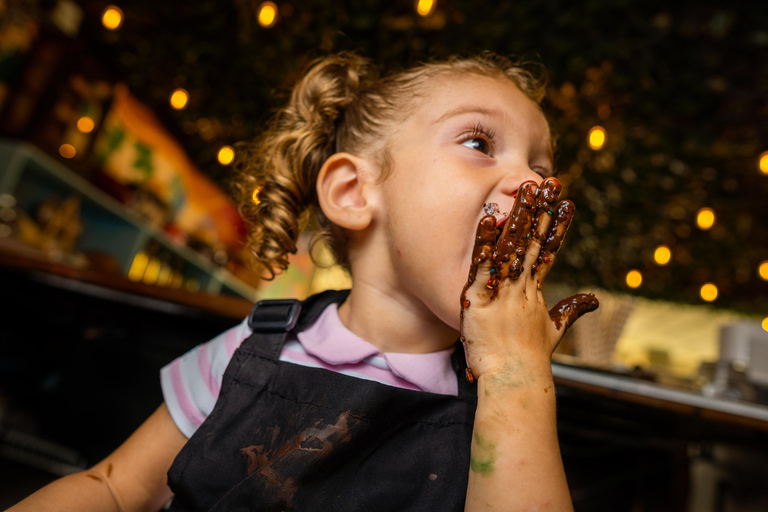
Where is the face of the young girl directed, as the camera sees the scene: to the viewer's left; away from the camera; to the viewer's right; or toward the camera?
to the viewer's right

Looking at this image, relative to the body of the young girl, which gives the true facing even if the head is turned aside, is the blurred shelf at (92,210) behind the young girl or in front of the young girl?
behind

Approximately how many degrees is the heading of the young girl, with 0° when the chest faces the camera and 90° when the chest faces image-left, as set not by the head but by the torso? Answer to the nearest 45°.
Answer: approximately 315°
